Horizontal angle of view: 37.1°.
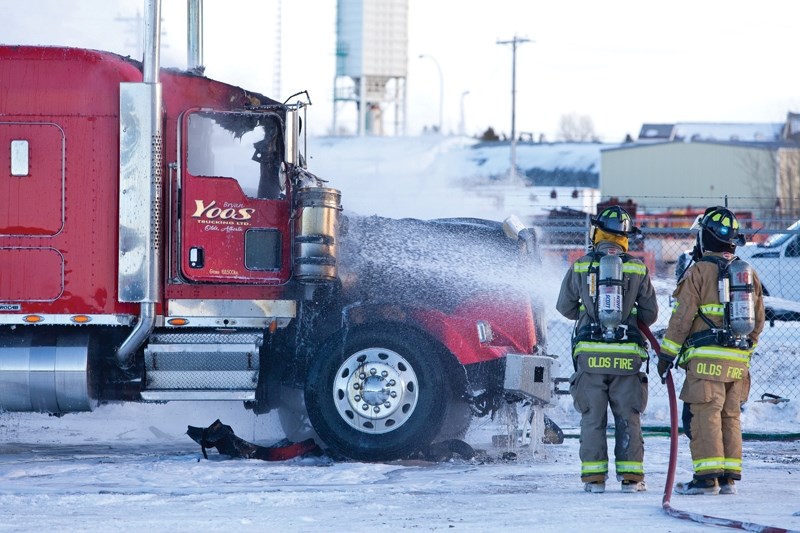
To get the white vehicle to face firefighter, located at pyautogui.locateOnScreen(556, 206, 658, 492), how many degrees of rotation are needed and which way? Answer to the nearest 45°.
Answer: approximately 90° to its left

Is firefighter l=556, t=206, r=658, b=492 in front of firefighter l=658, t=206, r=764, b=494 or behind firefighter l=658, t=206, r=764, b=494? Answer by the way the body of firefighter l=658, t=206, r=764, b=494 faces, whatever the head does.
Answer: in front

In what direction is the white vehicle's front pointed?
to the viewer's left

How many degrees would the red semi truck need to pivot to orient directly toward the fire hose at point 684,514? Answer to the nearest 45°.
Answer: approximately 45° to its right

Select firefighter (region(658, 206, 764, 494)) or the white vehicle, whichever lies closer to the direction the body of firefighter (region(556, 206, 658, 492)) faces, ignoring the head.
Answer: the white vehicle

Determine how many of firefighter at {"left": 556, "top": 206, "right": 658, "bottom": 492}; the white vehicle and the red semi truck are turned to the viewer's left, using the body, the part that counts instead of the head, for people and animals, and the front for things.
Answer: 1

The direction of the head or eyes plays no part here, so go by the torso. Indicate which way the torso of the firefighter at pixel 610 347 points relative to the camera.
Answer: away from the camera

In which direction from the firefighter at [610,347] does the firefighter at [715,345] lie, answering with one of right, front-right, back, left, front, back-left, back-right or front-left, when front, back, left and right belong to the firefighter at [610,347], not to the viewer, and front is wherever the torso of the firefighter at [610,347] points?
right

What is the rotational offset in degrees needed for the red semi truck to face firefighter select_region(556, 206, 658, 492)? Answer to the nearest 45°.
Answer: approximately 45° to its right

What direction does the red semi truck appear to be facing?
to the viewer's right

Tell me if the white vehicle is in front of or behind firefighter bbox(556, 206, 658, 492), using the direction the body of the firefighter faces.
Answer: in front

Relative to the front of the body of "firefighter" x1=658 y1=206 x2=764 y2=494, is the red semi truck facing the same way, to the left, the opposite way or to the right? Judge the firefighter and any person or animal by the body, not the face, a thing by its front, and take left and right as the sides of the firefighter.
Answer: to the right

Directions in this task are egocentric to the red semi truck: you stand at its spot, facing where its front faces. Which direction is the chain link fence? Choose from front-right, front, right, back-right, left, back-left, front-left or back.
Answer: front-left

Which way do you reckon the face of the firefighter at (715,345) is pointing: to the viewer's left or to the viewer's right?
to the viewer's left

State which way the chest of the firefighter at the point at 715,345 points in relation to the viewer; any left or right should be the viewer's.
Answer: facing away from the viewer and to the left of the viewer
